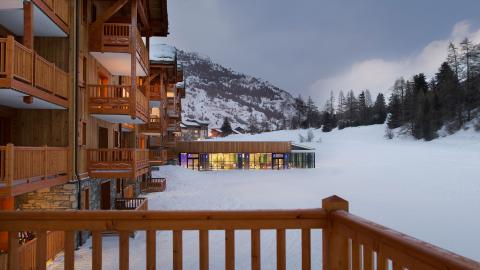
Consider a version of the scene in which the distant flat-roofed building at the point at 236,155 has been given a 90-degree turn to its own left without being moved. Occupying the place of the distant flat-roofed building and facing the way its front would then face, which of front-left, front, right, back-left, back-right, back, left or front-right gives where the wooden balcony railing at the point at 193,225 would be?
right

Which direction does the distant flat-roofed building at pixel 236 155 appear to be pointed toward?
toward the camera
